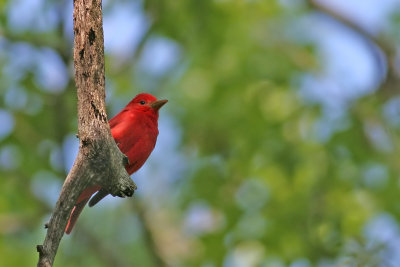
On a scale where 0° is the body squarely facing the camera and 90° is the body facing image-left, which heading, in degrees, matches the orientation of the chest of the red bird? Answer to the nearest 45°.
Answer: approximately 270°
